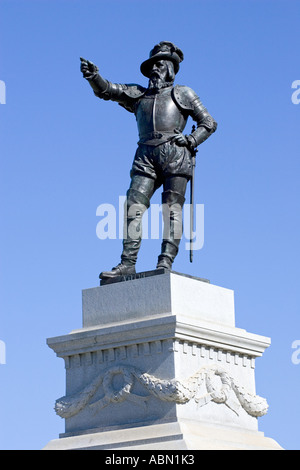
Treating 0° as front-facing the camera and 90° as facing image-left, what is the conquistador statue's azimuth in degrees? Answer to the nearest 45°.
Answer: approximately 45°
